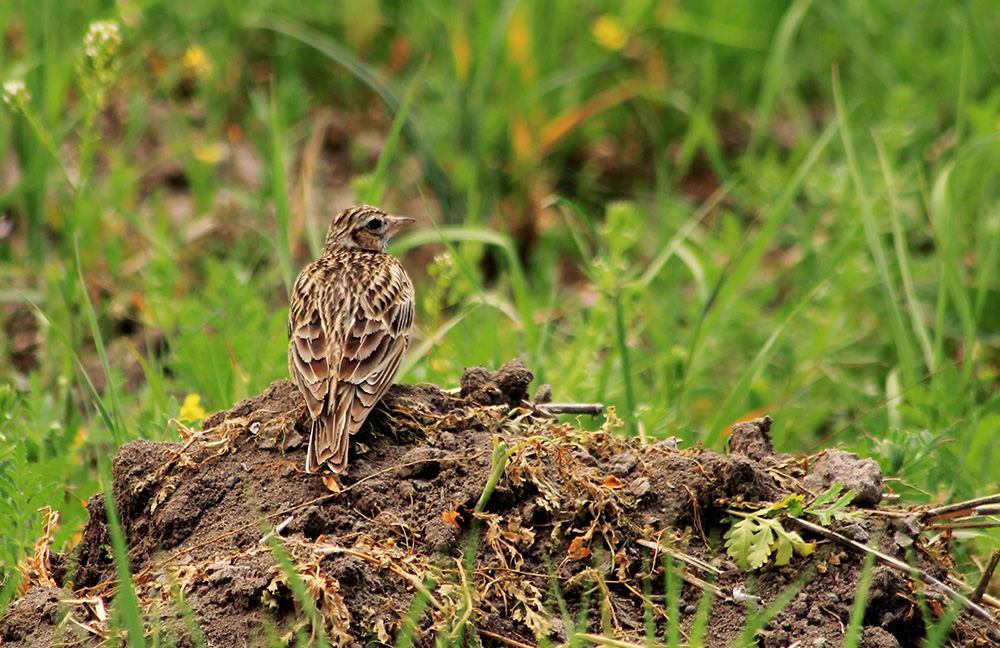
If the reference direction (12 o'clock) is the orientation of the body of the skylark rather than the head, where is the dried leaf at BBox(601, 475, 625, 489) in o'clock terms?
The dried leaf is roughly at 4 o'clock from the skylark.

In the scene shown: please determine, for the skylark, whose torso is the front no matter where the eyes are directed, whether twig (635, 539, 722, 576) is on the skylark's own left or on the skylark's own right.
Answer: on the skylark's own right

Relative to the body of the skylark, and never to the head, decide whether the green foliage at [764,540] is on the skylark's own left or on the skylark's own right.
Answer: on the skylark's own right

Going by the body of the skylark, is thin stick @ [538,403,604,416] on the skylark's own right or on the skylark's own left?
on the skylark's own right

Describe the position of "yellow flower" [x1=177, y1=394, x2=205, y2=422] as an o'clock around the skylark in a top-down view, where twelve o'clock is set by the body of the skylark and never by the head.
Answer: The yellow flower is roughly at 10 o'clock from the skylark.

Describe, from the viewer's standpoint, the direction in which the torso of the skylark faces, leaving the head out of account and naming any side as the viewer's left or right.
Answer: facing away from the viewer

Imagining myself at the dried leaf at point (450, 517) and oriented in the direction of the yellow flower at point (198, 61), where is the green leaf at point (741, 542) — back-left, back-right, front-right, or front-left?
back-right
